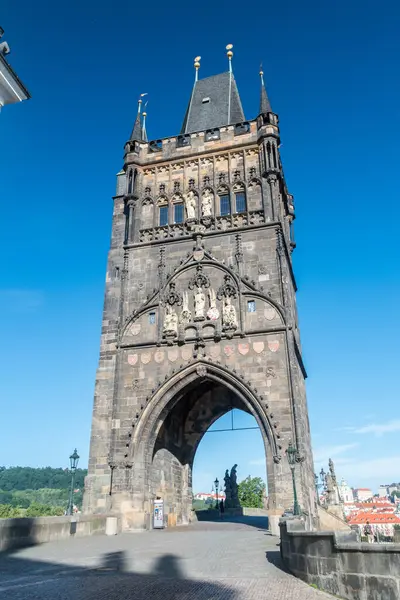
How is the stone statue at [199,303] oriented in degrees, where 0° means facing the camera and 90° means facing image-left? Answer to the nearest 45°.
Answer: approximately 0°

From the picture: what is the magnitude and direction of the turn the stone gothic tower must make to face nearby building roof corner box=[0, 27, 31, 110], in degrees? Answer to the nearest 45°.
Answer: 0° — it already faces it

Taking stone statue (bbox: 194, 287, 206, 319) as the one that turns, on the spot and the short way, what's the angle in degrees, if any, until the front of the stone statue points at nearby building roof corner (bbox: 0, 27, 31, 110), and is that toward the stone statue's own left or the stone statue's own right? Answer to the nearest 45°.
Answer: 0° — it already faces it

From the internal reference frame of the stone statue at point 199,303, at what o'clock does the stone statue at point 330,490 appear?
the stone statue at point 330,490 is roughly at 7 o'clock from the stone statue at point 199,303.

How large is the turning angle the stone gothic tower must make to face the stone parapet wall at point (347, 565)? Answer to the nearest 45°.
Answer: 0° — it already faces it

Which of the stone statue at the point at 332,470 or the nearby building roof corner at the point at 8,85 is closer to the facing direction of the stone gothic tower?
the nearby building roof corner

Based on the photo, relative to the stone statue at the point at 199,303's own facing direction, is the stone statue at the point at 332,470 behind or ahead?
behind

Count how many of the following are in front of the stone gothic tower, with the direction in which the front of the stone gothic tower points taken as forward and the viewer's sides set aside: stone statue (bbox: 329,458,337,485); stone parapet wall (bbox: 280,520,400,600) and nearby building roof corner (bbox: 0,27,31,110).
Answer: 2

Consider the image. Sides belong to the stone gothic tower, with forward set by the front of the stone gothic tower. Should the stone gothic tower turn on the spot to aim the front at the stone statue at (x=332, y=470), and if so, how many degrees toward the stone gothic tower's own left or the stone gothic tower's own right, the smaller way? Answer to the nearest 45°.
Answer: approximately 135° to the stone gothic tower's own left
